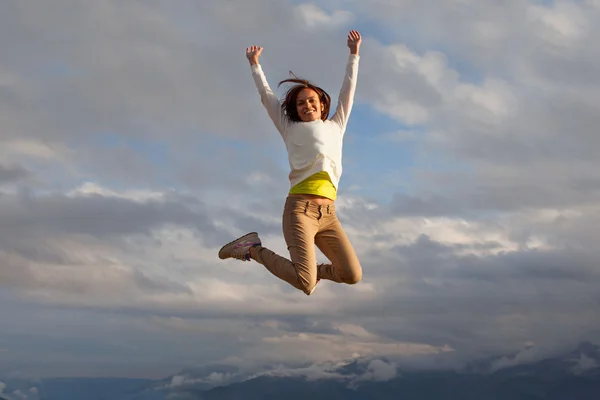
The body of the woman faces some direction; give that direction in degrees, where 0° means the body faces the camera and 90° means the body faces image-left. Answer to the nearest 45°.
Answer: approximately 315°
